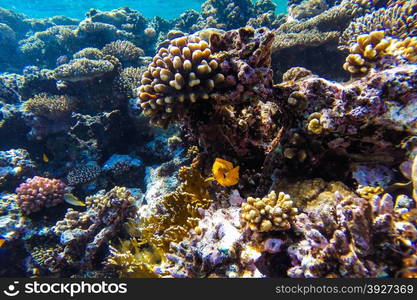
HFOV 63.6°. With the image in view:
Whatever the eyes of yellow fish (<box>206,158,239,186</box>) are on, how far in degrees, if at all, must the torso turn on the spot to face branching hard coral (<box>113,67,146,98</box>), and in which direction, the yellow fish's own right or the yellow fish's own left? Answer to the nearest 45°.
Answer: approximately 45° to the yellow fish's own right

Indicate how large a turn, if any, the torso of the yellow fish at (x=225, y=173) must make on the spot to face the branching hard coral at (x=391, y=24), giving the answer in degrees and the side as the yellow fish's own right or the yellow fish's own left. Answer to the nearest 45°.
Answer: approximately 135° to the yellow fish's own right

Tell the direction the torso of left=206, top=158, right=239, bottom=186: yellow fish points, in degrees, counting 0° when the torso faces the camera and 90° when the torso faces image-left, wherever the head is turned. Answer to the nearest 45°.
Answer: approximately 90°

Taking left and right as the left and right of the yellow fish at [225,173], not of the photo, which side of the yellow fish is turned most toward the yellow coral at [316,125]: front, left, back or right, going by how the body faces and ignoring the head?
back

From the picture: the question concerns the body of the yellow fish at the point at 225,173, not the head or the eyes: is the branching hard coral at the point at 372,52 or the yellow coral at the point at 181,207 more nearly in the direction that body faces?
the yellow coral

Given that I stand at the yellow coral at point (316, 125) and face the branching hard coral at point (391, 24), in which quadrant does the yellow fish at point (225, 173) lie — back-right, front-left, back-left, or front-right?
back-left

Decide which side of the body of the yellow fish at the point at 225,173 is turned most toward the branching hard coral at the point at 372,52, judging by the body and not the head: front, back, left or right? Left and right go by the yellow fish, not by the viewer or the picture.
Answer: back
